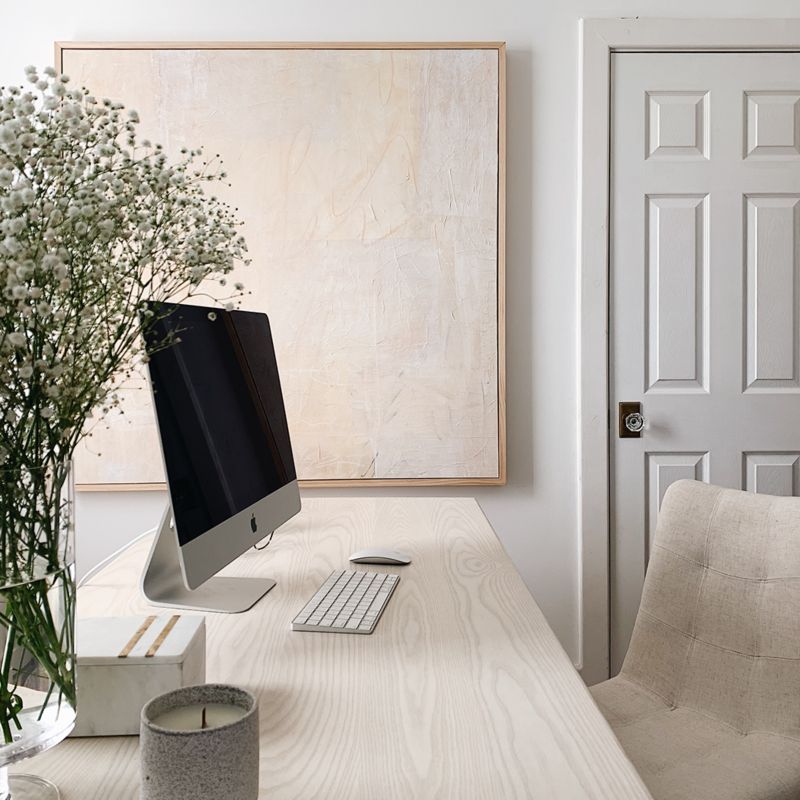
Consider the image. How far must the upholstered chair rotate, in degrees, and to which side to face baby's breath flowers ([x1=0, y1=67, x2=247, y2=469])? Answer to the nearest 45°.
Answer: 0° — it already faces it

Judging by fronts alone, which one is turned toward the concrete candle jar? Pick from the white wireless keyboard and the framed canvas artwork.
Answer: the framed canvas artwork

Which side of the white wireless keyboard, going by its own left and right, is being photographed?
right

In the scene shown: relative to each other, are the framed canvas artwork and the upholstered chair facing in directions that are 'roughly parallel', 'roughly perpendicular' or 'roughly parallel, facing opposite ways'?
roughly perpendicular

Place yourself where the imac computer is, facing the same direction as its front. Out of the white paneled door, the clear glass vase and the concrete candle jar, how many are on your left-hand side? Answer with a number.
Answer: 1

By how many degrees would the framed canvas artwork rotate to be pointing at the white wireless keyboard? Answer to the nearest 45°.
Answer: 0° — it already faces it
